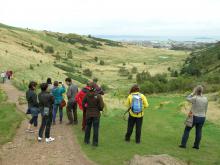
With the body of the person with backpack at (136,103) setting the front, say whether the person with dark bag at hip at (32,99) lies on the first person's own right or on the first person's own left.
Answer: on the first person's own left

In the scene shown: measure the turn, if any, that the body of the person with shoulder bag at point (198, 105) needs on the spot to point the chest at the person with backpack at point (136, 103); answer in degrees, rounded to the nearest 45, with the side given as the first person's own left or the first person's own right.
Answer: approximately 45° to the first person's own left

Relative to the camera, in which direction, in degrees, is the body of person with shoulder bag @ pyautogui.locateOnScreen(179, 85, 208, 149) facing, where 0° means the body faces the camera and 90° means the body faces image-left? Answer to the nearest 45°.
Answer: approximately 135°

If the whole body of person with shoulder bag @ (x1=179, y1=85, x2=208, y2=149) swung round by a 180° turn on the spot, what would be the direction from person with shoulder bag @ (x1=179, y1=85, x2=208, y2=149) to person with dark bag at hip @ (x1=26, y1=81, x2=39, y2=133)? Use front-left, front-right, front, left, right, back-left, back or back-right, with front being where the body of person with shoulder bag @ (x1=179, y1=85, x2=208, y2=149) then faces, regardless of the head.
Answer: back-right

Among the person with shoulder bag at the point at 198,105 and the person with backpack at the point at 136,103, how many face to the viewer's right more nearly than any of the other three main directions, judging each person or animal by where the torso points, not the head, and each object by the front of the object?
0

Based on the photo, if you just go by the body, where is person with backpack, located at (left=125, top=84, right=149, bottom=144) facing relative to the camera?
away from the camera

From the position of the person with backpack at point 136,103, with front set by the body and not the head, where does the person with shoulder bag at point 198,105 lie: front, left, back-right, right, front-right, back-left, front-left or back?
right
